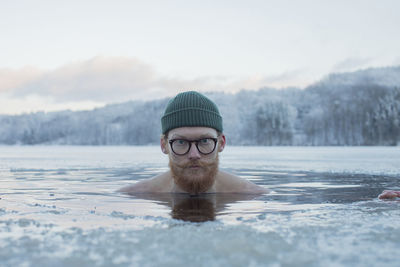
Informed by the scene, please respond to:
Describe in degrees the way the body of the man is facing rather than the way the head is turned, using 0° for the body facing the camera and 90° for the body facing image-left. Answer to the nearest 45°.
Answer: approximately 0°

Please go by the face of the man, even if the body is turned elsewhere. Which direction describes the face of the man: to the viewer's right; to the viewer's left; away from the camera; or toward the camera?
toward the camera
